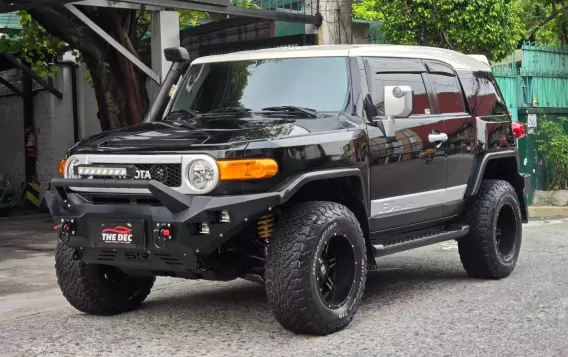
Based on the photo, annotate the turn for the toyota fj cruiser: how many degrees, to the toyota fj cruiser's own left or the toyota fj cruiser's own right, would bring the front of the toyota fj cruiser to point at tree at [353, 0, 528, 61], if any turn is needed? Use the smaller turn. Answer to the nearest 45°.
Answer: approximately 135° to the toyota fj cruiser's own right

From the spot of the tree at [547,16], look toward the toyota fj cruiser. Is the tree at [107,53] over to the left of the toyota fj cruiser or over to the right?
right

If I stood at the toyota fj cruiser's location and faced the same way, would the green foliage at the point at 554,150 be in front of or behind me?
behind

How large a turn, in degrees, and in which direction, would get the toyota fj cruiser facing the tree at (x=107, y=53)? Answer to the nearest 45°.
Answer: approximately 135° to its right

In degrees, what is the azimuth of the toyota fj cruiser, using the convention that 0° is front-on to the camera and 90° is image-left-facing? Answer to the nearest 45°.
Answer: approximately 45°

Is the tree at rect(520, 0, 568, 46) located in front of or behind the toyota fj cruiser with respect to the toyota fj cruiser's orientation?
behind

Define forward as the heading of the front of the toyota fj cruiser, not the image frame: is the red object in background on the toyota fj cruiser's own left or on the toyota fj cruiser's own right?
on the toyota fj cruiser's own right
